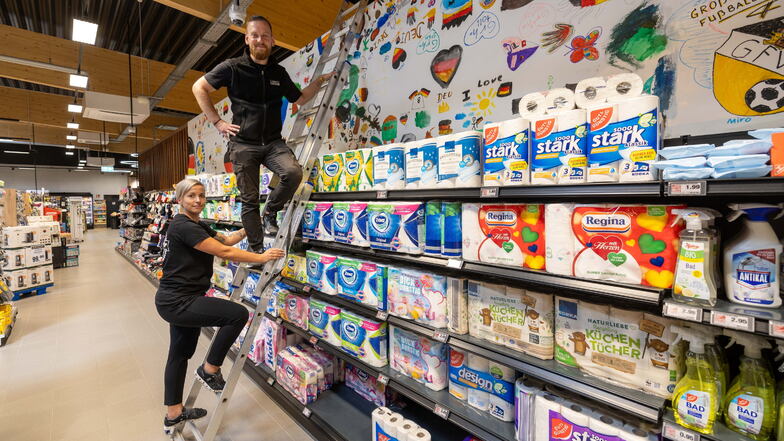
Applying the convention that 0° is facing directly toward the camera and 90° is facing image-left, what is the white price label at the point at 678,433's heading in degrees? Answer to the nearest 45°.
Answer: approximately 45°

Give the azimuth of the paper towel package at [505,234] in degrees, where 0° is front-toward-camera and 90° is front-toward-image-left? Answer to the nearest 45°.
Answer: approximately 45°

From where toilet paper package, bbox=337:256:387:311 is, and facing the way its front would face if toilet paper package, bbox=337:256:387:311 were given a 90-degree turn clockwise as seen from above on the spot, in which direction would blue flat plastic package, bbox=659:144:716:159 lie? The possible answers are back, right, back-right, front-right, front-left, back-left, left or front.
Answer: back

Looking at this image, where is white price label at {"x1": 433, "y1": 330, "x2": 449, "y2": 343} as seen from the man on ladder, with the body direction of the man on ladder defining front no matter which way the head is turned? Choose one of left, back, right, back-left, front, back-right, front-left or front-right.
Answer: front-left

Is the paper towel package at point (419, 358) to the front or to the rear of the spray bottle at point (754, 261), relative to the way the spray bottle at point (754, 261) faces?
to the front
